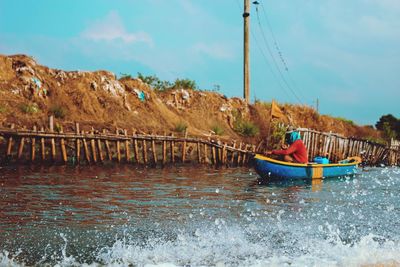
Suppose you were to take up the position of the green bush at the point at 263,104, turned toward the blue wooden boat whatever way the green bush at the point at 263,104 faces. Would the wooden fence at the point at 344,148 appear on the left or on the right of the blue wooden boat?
left

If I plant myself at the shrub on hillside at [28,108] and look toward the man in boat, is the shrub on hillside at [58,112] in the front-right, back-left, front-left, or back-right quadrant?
front-left

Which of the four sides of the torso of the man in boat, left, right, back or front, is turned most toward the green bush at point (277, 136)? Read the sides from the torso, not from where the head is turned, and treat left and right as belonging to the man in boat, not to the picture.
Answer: right

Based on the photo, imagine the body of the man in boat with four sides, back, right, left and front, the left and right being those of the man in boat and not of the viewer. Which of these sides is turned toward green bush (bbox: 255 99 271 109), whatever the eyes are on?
right

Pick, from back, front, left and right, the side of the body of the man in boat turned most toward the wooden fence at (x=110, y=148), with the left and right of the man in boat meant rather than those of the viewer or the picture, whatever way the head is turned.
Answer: front

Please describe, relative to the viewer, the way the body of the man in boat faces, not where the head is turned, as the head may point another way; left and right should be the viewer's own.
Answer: facing to the left of the viewer

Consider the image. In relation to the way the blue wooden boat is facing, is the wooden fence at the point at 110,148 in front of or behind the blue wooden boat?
in front

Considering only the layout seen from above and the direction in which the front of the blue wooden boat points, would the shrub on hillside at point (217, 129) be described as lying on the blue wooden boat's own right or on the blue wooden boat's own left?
on the blue wooden boat's own right

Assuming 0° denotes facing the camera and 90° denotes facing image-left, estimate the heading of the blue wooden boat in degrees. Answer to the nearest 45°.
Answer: approximately 90°
